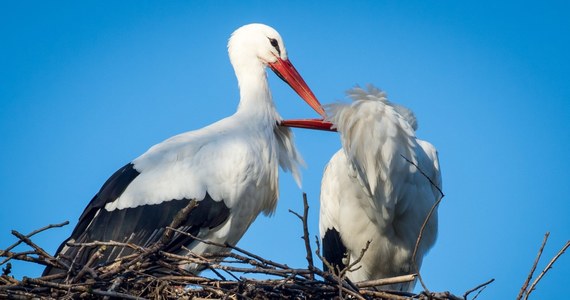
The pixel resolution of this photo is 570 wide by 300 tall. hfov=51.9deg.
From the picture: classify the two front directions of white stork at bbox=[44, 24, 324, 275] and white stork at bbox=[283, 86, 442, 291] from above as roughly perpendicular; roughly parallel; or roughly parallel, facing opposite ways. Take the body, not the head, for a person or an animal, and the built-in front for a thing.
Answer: roughly perpendicular

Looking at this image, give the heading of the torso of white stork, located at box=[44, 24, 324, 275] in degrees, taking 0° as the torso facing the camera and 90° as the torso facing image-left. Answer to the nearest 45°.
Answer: approximately 270°

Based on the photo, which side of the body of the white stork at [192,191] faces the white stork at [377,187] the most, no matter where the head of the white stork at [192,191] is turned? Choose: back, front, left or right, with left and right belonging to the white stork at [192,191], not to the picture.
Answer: front
